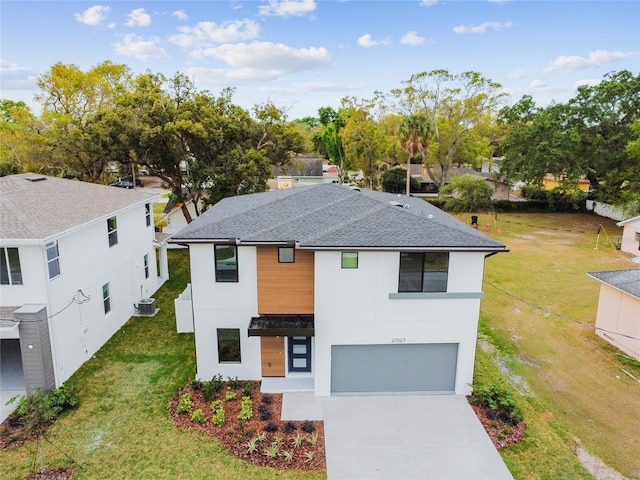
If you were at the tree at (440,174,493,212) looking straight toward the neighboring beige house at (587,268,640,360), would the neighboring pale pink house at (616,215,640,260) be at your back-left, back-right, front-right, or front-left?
front-left

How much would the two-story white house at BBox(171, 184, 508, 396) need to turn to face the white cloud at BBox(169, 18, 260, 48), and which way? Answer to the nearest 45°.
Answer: approximately 135° to its right

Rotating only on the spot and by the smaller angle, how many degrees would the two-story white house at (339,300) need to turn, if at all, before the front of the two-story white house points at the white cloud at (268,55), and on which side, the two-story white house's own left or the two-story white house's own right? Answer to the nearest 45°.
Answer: approximately 180°

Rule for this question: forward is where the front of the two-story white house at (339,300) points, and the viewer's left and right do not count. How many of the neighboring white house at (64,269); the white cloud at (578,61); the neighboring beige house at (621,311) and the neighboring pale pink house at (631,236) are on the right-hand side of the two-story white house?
1

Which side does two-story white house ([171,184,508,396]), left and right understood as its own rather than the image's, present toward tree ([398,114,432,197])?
back

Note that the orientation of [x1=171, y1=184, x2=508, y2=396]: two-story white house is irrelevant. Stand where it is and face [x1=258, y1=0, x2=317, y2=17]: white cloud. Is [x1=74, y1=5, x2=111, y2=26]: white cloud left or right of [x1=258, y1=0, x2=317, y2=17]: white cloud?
left

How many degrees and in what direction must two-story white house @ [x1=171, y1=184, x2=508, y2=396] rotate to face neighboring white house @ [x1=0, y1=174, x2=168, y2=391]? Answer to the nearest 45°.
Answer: approximately 90° to its right

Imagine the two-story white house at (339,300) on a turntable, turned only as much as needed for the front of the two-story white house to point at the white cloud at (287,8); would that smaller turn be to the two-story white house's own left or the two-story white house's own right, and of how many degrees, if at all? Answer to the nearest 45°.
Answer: approximately 180°

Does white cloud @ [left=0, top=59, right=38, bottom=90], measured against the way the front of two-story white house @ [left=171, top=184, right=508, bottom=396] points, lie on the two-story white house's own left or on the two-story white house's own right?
on the two-story white house's own right

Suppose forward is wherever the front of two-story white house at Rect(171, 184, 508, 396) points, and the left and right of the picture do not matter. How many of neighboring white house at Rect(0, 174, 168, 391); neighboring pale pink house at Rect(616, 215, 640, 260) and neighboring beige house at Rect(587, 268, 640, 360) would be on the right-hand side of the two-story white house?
1

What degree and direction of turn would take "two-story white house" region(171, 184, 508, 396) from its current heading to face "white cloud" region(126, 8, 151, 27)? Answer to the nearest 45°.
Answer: approximately 135° to its right

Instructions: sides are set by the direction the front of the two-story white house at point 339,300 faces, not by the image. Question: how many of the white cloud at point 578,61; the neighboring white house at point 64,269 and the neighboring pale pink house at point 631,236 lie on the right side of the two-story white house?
1

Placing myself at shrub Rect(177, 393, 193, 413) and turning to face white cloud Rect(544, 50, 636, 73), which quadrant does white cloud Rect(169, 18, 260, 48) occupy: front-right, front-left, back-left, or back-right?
front-left

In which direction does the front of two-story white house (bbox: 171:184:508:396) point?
toward the camera

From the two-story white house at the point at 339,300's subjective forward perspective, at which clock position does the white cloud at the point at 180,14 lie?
The white cloud is roughly at 5 o'clock from the two-story white house.

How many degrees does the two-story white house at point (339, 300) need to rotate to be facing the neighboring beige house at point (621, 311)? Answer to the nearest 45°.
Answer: approximately 90° to its left

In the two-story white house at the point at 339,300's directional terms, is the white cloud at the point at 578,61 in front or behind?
behind
